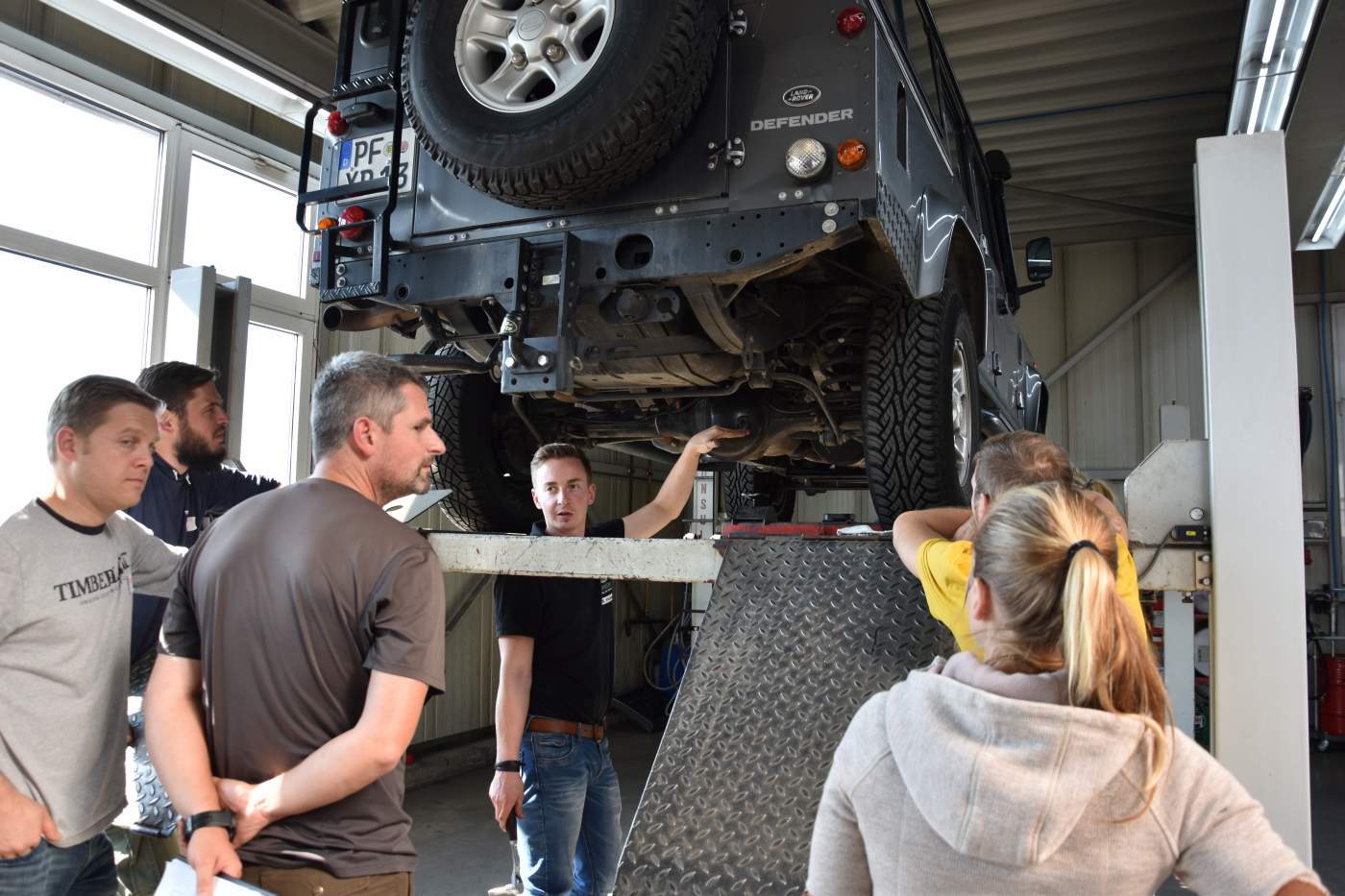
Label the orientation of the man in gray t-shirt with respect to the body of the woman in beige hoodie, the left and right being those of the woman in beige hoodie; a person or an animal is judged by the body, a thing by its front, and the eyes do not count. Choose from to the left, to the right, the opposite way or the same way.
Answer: to the right

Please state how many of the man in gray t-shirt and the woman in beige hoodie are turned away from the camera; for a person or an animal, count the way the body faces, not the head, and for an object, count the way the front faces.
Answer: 1

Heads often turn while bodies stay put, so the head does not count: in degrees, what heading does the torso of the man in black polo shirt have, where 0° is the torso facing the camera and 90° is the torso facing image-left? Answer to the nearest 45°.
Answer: approximately 315°

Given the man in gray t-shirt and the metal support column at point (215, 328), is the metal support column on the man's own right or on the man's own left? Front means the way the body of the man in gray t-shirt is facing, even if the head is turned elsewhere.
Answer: on the man's own left

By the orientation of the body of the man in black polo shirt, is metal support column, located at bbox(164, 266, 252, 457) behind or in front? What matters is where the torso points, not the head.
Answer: behind

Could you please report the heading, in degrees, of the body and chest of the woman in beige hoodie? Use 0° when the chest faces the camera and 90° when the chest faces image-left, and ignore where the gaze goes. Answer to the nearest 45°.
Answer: approximately 180°

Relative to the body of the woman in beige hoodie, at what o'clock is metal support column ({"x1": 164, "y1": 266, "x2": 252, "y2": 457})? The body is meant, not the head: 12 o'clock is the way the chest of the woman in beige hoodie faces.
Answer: The metal support column is roughly at 10 o'clock from the woman in beige hoodie.

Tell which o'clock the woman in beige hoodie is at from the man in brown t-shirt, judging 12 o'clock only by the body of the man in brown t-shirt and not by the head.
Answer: The woman in beige hoodie is roughly at 3 o'clock from the man in brown t-shirt.

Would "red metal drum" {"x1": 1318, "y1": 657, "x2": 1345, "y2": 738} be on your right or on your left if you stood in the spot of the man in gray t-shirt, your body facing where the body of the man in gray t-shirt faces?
on your left

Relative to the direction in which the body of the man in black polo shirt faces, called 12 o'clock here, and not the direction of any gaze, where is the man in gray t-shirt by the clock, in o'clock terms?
The man in gray t-shirt is roughly at 3 o'clock from the man in black polo shirt.
